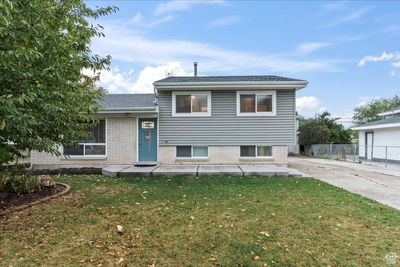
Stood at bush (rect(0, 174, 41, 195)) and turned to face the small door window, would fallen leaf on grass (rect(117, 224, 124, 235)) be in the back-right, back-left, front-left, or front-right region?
back-right

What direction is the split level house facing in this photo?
toward the camera

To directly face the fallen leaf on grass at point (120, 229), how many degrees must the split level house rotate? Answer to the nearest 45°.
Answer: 0° — it already faces it

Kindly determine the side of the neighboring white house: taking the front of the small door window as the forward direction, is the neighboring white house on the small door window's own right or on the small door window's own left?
on the small door window's own left

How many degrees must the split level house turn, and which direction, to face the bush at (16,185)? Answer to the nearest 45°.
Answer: approximately 45° to its right

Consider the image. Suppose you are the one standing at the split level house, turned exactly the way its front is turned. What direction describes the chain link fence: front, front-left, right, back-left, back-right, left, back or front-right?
back-left

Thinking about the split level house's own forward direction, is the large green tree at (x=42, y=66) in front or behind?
in front

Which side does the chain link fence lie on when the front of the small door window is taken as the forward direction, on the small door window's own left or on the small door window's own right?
on the small door window's own left

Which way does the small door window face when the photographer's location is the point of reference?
facing the viewer

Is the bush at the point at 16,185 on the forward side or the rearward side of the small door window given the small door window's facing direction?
on the forward side

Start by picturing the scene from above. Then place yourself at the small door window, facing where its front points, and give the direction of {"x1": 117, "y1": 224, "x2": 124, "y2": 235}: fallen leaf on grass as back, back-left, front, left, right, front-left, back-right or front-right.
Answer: front

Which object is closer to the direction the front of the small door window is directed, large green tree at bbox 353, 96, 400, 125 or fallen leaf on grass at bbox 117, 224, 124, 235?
the fallen leaf on grass
